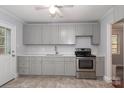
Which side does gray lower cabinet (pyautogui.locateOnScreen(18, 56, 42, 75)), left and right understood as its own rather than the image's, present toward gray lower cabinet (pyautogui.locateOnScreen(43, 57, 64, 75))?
left

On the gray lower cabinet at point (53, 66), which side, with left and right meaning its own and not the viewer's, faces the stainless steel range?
left

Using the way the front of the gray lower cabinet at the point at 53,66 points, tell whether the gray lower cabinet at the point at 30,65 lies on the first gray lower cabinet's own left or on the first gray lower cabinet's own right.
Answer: on the first gray lower cabinet's own right

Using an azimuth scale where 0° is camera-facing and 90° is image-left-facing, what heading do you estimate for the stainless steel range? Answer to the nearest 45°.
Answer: approximately 0°

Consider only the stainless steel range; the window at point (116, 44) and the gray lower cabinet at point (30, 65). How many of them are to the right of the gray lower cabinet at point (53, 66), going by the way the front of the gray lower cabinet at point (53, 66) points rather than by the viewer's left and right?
1

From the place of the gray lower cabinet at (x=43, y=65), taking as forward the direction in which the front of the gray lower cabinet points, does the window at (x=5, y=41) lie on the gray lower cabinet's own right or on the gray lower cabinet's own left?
on the gray lower cabinet's own right

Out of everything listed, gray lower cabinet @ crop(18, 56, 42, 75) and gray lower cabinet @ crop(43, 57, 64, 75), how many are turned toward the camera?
2
